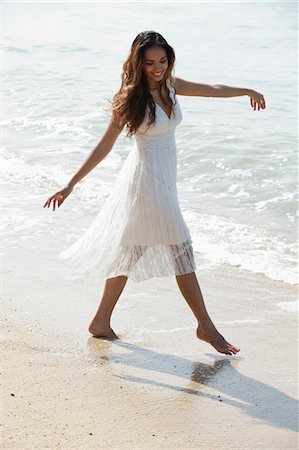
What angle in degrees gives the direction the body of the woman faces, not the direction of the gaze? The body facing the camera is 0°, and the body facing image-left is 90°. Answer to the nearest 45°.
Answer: approximately 315°
